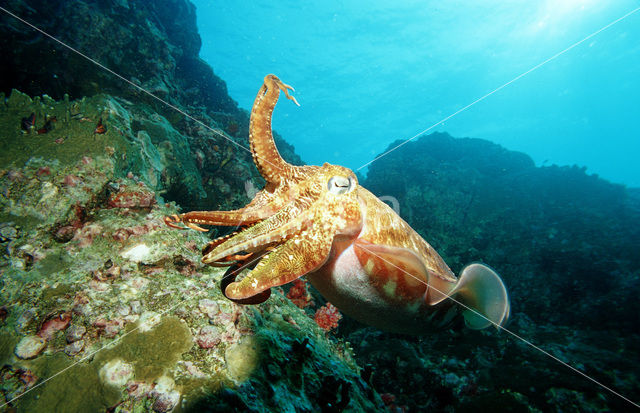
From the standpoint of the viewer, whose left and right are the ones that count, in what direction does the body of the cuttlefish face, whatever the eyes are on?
facing to the left of the viewer
